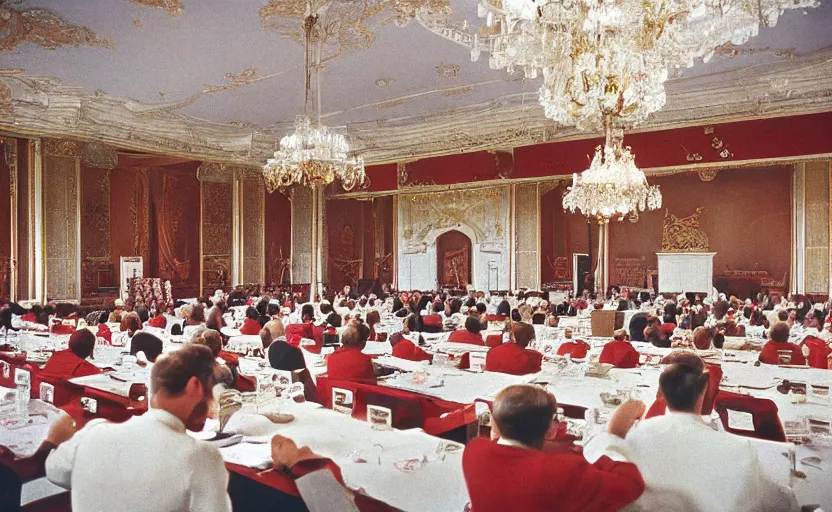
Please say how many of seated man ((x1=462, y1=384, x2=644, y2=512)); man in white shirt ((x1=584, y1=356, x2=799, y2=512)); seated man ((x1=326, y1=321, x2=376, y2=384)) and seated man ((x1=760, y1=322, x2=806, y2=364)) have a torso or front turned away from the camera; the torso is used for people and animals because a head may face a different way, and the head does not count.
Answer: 4

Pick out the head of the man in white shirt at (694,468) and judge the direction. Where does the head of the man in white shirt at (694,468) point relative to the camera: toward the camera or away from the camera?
away from the camera

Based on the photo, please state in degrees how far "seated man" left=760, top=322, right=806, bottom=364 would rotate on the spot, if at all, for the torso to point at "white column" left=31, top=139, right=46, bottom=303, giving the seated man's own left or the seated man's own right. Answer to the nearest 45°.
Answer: approximately 90° to the seated man's own left

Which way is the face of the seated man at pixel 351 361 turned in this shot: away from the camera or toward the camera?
away from the camera

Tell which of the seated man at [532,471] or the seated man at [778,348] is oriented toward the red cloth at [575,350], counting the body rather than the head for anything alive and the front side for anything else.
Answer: the seated man at [532,471]

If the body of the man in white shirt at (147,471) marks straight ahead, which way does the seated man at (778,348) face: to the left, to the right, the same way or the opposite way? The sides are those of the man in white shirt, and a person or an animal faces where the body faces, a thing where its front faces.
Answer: the same way

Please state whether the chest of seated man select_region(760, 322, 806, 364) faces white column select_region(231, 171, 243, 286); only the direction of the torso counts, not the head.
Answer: no

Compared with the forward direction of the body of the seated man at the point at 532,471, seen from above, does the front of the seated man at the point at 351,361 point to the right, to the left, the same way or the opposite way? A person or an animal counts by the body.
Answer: the same way

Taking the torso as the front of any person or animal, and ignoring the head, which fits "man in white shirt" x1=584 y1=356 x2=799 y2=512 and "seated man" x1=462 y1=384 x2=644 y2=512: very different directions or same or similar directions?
same or similar directions

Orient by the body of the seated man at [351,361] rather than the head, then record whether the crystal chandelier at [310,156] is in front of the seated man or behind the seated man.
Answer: in front

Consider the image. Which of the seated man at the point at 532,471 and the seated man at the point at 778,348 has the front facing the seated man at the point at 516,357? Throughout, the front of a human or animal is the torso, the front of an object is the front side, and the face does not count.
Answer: the seated man at the point at 532,471

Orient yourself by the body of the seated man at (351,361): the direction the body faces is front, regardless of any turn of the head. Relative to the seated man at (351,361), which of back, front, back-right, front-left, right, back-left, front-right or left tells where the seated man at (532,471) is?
back

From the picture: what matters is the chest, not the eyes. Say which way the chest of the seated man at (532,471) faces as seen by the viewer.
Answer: away from the camera

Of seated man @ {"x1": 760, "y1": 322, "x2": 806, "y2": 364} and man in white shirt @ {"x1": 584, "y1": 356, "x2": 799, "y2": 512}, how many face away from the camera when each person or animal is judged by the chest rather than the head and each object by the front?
2

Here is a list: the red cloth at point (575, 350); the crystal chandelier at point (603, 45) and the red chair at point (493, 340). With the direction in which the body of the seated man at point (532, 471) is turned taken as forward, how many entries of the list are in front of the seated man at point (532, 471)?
3

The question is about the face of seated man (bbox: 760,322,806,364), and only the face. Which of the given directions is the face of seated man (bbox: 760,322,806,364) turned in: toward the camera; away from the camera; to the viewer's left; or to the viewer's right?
away from the camera

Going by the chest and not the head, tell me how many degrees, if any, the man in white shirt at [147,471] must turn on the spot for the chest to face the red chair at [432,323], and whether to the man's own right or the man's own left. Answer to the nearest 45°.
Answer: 0° — they already face it

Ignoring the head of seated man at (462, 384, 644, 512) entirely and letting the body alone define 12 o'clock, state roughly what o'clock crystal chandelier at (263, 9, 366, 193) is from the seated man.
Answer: The crystal chandelier is roughly at 11 o'clock from the seated man.

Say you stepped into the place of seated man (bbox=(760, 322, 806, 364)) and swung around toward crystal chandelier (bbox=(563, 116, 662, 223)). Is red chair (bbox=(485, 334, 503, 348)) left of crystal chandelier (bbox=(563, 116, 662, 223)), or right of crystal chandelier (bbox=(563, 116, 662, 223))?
left

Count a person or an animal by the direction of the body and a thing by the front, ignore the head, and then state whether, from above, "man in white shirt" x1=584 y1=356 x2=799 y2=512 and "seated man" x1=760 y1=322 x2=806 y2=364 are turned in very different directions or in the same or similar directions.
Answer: same or similar directions

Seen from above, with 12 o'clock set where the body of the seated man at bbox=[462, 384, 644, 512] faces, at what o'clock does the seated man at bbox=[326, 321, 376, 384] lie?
the seated man at bbox=[326, 321, 376, 384] is roughly at 11 o'clock from the seated man at bbox=[462, 384, 644, 512].

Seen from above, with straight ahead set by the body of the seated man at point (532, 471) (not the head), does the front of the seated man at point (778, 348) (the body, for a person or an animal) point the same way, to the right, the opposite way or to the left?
the same way

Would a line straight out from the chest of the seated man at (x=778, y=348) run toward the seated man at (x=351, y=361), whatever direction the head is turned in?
no
